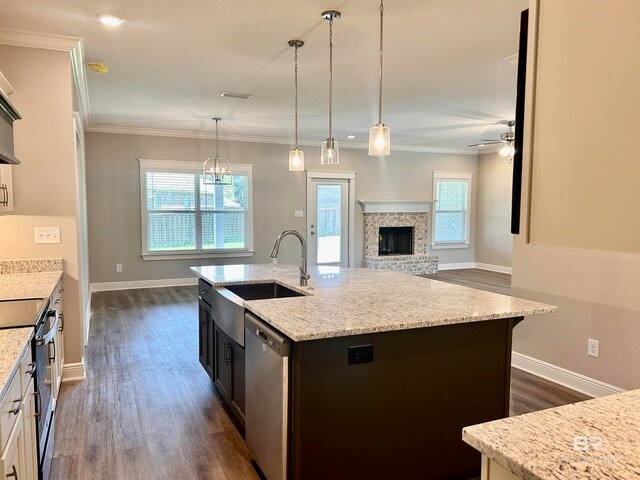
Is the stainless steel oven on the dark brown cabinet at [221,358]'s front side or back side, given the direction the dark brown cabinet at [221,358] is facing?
on the front side

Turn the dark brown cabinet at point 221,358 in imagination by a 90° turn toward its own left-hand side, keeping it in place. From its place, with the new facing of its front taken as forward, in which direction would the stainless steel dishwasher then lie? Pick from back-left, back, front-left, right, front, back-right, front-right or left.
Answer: front

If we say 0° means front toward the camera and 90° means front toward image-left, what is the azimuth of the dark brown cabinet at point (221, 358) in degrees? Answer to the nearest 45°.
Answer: approximately 90°
